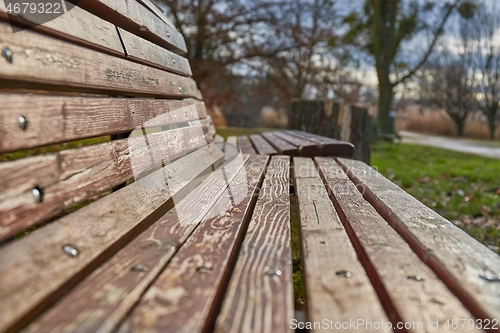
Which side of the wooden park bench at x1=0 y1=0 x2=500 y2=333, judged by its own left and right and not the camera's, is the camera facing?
right
